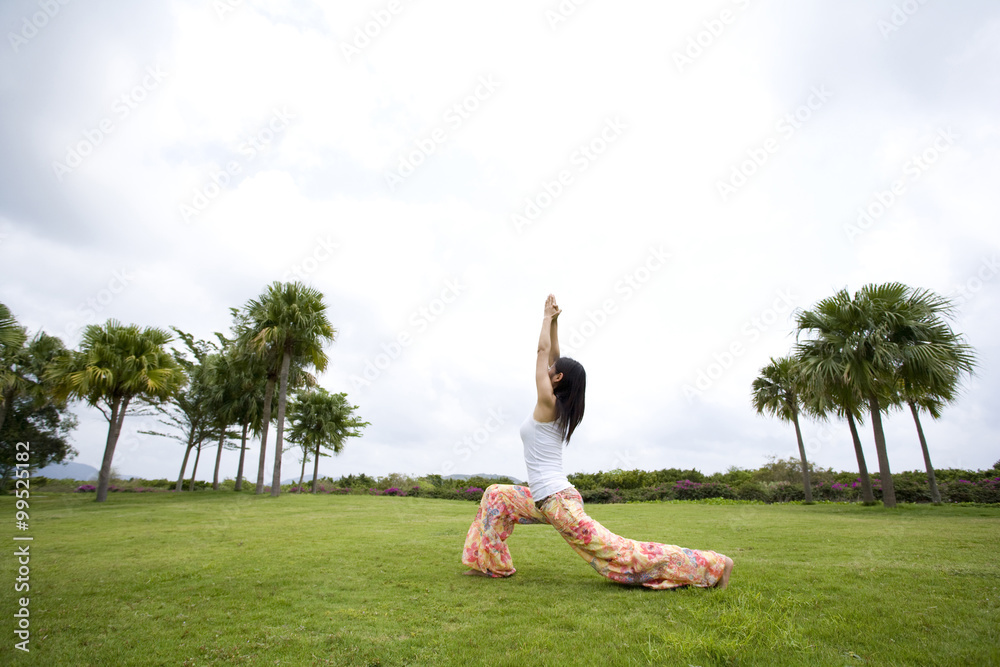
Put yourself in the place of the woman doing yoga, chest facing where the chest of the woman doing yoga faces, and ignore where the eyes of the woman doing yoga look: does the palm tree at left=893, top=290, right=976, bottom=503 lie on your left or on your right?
on your right

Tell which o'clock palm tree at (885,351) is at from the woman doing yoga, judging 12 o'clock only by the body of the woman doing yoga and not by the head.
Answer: The palm tree is roughly at 4 o'clock from the woman doing yoga.

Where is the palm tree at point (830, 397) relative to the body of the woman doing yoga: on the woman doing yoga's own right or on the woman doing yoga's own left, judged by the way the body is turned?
on the woman doing yoga's own right

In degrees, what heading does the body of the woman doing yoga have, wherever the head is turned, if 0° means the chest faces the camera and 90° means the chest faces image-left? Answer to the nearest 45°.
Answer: approximately 90°

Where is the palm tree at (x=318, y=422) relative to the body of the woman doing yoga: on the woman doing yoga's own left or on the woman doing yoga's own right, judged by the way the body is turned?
on the woman doing yoga's own right

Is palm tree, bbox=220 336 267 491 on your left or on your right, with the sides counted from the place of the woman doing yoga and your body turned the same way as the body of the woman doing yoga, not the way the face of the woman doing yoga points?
on your right

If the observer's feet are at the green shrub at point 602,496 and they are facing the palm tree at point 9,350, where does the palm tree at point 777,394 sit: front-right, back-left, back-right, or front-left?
back-left

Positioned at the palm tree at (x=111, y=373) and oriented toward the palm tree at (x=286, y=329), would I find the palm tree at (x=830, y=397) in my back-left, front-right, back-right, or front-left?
front-right

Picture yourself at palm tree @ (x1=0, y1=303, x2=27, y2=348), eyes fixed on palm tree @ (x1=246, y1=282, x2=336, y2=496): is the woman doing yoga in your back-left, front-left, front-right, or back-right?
front-right

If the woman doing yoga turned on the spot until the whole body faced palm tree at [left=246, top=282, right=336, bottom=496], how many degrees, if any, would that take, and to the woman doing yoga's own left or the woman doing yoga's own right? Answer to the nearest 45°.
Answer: approximately 45° to the woman doing yoga's own right

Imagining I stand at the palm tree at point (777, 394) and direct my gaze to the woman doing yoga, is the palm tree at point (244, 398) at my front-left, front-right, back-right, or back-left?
front-right

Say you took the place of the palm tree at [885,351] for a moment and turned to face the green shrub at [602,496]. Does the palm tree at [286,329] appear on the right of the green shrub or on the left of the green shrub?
left
